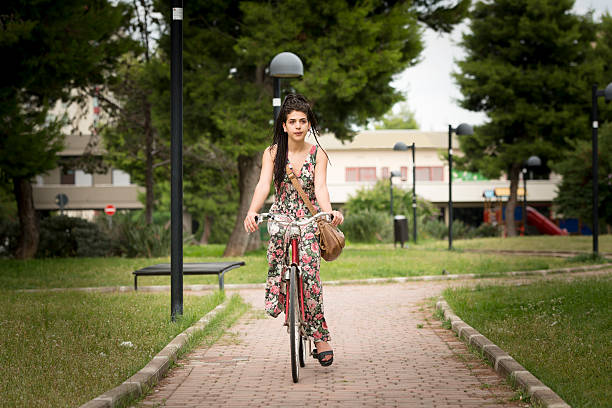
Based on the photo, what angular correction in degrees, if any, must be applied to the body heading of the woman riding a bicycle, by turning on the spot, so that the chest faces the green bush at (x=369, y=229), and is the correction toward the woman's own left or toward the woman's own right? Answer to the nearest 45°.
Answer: approximately 180°

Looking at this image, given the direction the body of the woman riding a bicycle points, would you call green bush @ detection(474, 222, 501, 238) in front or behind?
behind

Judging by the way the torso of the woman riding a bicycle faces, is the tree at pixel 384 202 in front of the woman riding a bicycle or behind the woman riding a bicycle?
behind

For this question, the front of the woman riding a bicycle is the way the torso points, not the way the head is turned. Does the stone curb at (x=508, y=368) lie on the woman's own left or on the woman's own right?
on the woman's own left

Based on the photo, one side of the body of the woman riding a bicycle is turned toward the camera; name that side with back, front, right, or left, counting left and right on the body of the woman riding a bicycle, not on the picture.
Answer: front

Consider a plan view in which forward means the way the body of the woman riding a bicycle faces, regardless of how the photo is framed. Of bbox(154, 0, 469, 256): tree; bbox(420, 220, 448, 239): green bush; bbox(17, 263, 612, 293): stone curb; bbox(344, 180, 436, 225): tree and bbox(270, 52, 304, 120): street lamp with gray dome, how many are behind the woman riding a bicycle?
5

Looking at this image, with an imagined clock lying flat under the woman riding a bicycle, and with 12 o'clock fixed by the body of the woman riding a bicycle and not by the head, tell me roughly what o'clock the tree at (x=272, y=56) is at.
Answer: The tree is roughly at 6 o'clock from the woman riding a bicycle.

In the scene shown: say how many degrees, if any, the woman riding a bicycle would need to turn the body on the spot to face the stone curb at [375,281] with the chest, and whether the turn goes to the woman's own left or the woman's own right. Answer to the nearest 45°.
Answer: approximately 180°

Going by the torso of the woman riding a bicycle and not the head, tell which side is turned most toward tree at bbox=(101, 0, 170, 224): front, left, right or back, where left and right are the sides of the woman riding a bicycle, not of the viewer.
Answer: back

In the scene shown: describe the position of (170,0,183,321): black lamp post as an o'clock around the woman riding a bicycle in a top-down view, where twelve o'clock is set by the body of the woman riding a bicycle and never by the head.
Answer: The black lamp post is roughly at 5 o'clock from the woman riding a bicycle.

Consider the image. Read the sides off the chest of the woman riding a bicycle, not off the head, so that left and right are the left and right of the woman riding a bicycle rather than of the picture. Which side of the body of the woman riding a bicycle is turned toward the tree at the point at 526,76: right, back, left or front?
back

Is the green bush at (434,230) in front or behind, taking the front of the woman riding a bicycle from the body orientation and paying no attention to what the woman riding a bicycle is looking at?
behind

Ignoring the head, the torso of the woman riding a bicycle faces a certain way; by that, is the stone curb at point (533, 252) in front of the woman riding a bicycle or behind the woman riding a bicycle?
behind
